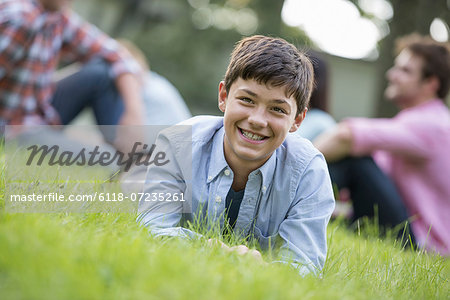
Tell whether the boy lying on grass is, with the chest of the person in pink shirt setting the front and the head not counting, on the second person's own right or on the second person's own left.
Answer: on the second person's own left

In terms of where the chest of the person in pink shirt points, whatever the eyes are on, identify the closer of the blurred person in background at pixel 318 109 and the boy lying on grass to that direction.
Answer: the blurred person in background

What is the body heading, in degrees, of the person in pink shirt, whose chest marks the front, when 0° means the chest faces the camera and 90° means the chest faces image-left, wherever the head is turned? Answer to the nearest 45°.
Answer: approximately 90°

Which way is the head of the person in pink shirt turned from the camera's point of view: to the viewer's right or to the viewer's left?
to the viewer's left

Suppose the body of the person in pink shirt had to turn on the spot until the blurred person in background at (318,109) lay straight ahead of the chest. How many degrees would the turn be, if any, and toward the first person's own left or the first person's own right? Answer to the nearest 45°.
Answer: approximately 45° to the first person's own right
